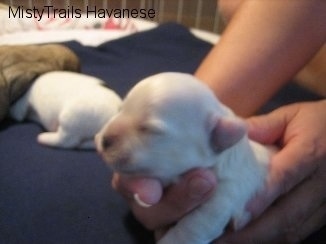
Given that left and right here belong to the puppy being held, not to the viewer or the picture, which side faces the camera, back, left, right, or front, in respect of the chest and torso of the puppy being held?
left
